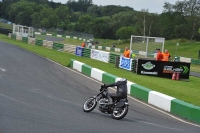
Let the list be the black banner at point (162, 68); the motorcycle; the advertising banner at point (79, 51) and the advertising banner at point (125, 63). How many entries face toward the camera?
3

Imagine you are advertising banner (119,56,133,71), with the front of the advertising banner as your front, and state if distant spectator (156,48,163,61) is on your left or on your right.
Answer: on your left

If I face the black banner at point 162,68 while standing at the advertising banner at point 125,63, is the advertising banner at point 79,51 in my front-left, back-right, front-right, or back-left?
back-left

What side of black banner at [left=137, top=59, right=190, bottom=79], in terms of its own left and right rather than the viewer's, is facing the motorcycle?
front

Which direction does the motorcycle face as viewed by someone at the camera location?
facing away from the viewer and to the left of the viewer

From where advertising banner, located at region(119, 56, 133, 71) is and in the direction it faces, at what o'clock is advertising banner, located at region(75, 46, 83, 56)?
advertising banner, located at region(75, 46, 83, 56) is roughly at 5 o'clock from advertising banner, located at region(119, 56, 133, 71).

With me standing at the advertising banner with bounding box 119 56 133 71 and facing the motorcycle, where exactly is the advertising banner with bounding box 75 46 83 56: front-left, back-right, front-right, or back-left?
back-right

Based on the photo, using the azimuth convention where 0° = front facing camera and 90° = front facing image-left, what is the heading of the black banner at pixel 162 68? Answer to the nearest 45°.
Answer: approximately 0°

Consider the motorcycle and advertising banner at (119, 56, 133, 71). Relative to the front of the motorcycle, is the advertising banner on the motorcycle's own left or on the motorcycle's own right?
on the motorcycle's own right
